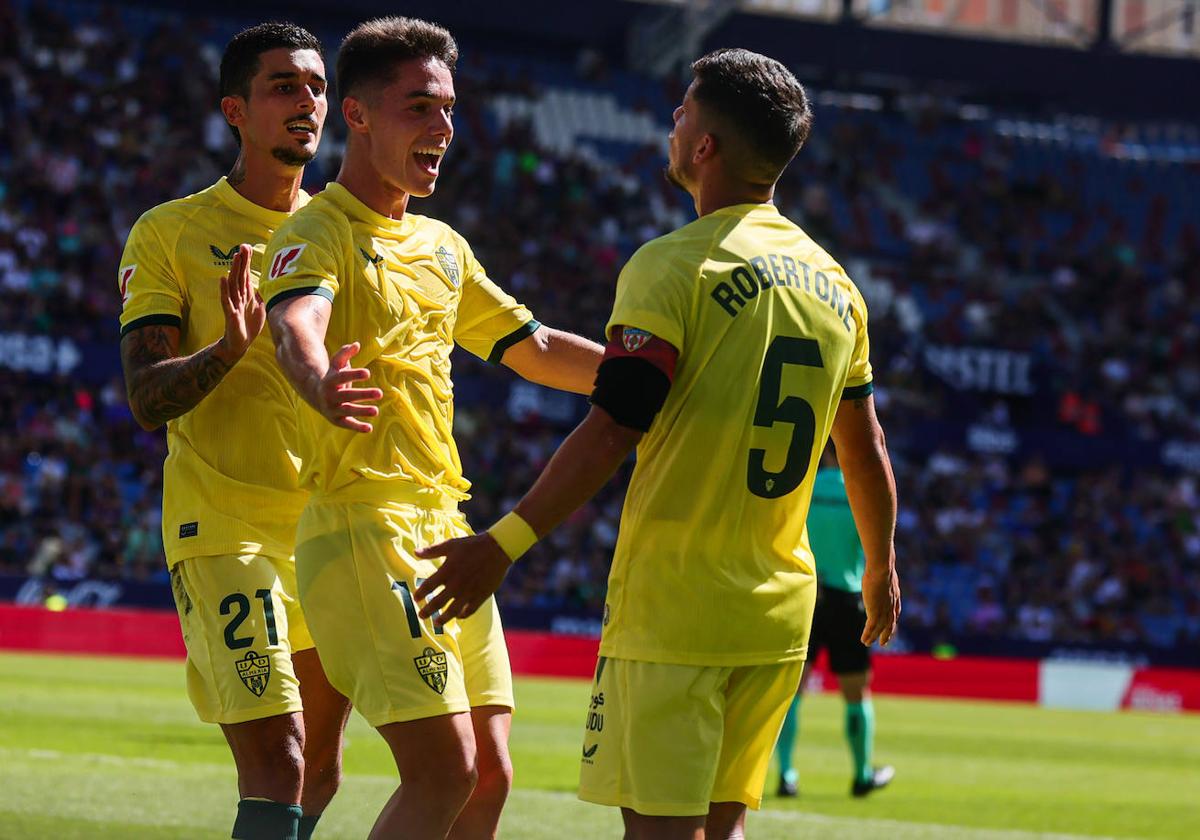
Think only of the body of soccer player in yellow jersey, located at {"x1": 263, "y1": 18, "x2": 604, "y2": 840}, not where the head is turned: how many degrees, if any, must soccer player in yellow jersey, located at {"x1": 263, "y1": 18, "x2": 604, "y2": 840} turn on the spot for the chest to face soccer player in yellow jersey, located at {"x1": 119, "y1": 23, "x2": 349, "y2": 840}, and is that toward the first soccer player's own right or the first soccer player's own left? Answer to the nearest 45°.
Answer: approximately 180°

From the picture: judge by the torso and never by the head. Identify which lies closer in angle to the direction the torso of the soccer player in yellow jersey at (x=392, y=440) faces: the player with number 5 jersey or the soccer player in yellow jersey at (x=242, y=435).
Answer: the player with number 5 jersey

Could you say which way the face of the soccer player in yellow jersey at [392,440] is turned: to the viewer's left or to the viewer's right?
to the viewer's right

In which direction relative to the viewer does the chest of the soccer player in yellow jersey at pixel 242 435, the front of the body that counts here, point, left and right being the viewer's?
facing the viewer and to the right of the viewer

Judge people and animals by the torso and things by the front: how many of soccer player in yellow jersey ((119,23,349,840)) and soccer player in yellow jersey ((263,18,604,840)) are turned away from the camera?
0

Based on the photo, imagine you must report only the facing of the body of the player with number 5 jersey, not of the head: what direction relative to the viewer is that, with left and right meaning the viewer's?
facing away from the viewer and to the left of the viewer

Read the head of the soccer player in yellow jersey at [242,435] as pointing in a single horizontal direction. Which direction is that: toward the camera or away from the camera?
toward the camera

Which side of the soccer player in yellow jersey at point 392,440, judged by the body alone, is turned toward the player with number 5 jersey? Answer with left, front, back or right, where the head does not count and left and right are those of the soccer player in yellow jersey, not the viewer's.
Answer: front

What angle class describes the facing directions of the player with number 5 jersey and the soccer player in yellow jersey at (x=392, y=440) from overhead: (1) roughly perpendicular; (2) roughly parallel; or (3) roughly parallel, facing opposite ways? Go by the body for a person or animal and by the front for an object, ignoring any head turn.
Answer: roughly parallel, facing opposite ways

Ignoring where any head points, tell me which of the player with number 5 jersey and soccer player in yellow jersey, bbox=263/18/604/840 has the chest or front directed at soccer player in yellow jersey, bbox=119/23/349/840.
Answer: the player with number 5 jersey

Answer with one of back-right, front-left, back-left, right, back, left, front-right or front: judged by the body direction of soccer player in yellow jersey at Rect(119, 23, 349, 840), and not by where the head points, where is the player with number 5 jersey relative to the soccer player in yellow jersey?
front
